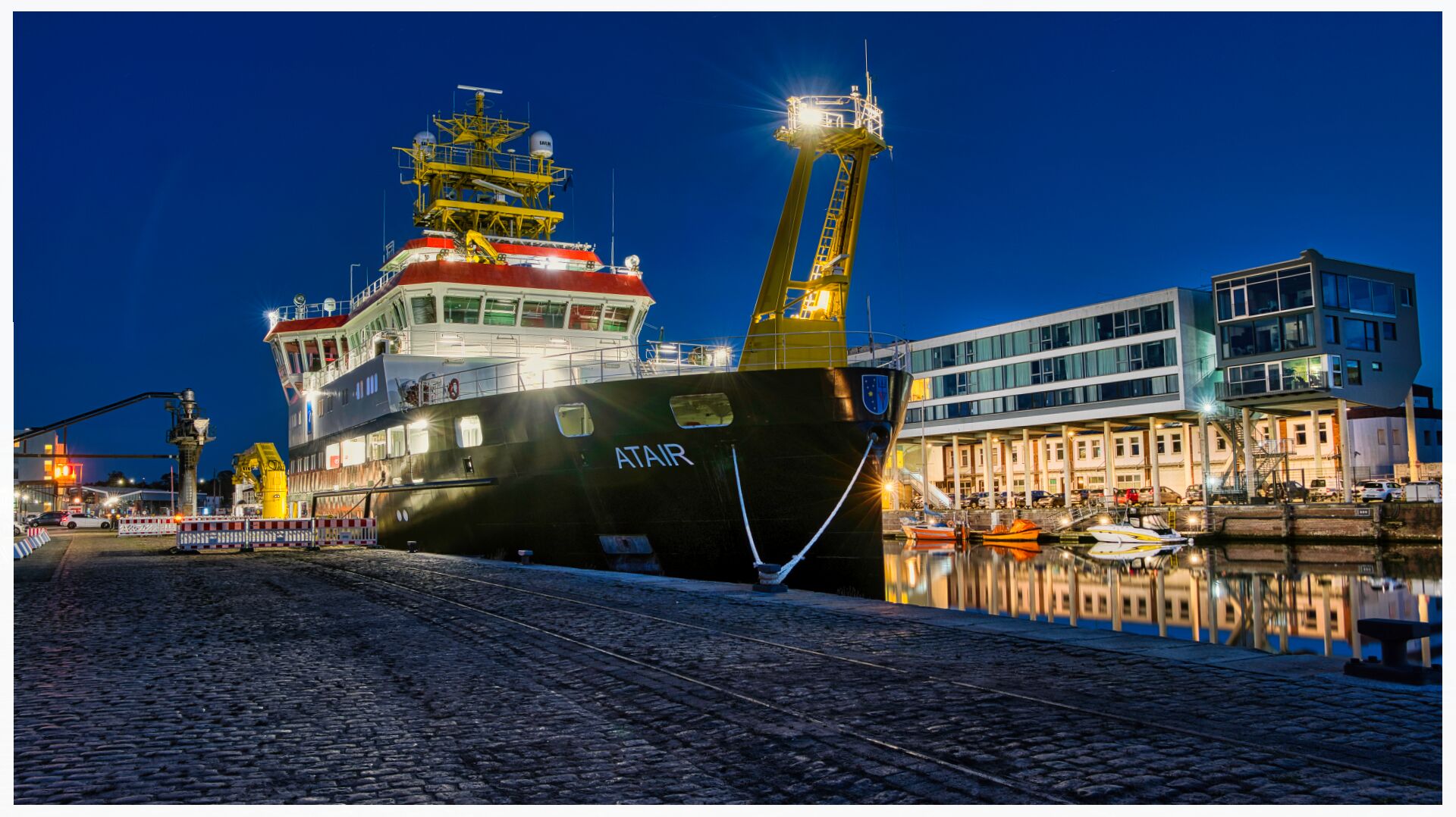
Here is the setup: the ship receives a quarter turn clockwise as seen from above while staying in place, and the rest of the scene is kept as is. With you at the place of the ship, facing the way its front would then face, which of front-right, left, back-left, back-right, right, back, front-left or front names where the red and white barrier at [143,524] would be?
right

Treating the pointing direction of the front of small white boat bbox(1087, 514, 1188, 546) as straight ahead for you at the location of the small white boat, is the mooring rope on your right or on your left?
on your left

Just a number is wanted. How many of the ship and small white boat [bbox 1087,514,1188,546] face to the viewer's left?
1

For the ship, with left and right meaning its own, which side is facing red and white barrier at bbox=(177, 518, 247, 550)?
back

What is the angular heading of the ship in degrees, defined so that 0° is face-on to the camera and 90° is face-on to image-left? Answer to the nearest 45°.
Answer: approximately 315°

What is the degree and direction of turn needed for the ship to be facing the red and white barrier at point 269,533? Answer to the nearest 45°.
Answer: approximately 180°

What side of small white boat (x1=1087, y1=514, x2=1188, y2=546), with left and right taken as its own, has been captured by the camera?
left

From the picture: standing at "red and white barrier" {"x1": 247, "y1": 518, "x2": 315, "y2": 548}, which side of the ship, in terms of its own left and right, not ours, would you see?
back
